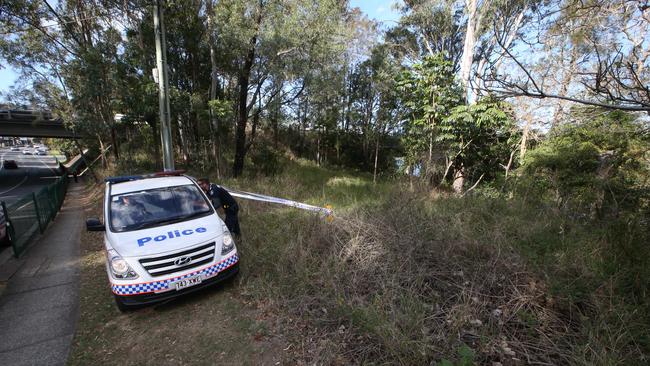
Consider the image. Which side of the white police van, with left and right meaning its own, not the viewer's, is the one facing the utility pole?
back

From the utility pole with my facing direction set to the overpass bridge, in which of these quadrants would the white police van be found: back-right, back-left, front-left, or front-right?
back-left

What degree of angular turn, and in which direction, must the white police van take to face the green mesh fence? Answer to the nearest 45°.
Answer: approximately 135° to its right

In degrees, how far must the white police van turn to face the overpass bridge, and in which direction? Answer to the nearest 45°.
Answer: approximately 180°

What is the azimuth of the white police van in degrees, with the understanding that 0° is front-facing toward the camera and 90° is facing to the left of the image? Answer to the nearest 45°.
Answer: approximately 0°
